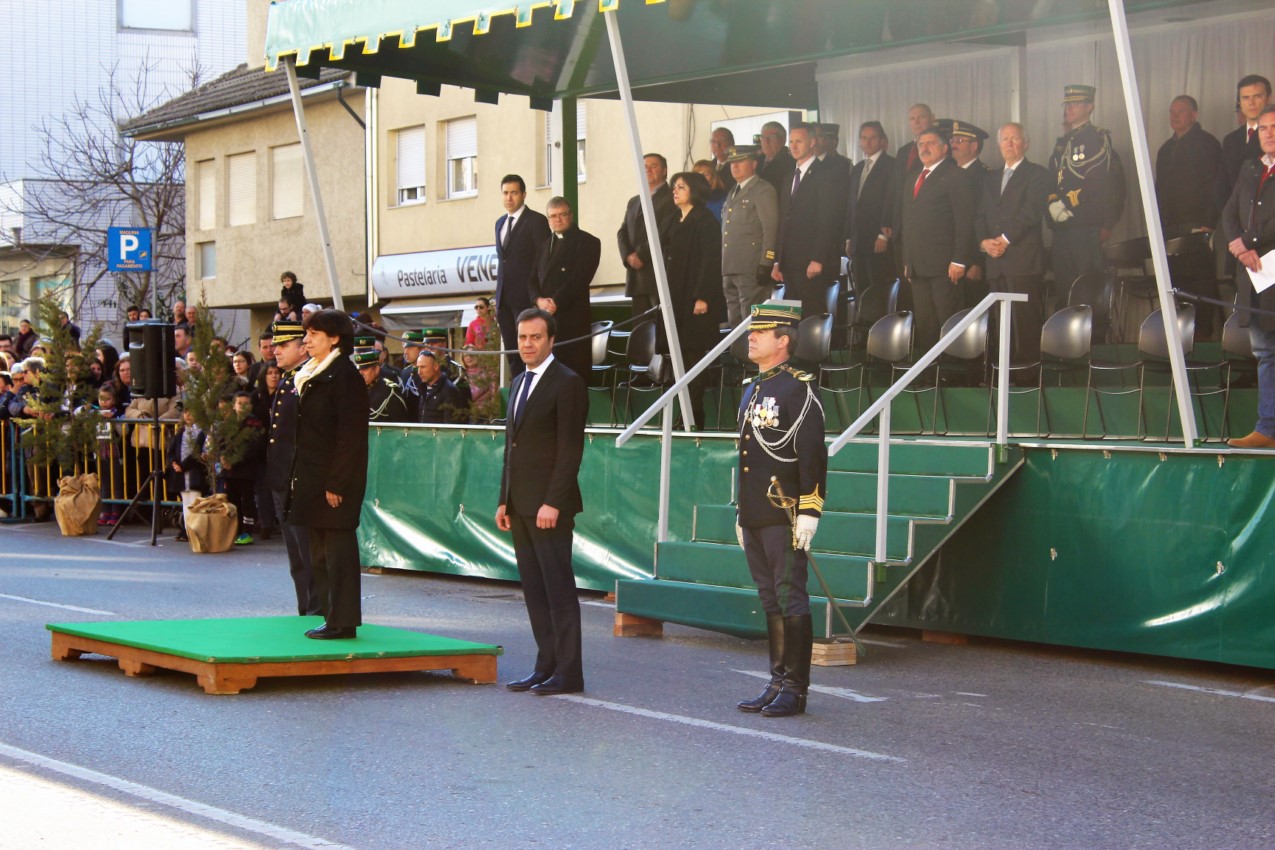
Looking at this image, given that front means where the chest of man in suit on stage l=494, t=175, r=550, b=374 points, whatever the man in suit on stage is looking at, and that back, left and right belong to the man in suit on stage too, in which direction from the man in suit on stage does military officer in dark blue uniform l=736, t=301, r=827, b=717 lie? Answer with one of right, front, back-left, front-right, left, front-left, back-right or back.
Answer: front-left

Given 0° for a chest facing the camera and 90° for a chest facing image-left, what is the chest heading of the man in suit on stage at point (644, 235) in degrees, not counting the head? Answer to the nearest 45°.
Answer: approximately 45°

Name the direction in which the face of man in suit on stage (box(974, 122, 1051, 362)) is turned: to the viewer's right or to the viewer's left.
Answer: to the viewer's left

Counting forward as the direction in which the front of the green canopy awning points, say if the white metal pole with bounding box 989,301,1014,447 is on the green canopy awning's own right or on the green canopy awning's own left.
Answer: on the green canopy awning's own left

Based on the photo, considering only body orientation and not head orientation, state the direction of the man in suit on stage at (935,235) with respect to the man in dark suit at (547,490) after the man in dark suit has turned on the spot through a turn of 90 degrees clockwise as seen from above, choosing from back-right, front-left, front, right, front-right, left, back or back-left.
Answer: right

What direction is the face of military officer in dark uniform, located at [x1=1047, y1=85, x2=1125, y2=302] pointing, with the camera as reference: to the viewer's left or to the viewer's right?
to the viewer's left
